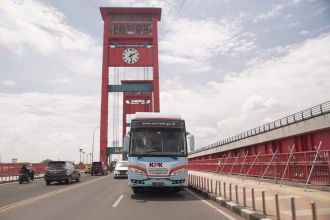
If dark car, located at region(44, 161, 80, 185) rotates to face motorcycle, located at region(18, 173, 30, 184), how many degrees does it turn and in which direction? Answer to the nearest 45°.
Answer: approximately 90° to its left

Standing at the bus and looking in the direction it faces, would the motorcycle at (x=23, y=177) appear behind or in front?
behind

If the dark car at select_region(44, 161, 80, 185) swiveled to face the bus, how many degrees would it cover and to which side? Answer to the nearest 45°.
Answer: approximately 135° to its right

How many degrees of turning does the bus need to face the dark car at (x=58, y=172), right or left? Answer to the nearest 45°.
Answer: approximately 135° to its right

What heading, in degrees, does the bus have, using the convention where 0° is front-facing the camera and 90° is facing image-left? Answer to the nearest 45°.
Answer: approximately 0°

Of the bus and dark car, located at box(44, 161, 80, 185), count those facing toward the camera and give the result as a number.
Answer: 1

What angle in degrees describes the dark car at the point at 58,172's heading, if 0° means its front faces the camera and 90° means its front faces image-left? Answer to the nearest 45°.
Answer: approximately 225°
